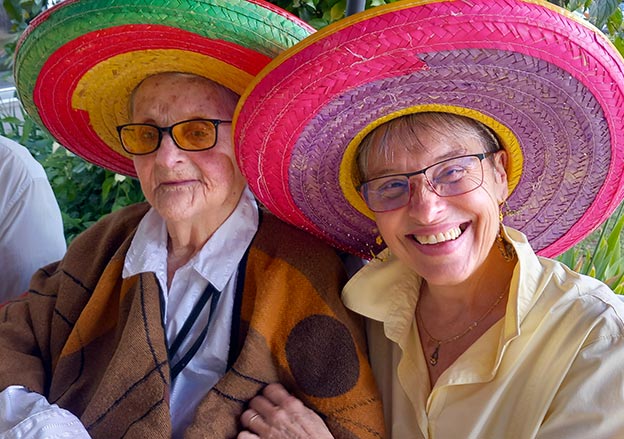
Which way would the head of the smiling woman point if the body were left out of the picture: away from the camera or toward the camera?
toward the camera

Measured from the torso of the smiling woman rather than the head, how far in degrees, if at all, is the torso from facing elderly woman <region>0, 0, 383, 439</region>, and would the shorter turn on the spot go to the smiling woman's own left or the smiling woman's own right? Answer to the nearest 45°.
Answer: approximately 45° to the smiling woman's own right

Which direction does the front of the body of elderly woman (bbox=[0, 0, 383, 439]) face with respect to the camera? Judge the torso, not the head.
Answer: toward the camera

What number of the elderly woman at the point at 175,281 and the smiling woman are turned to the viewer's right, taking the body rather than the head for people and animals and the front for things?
0

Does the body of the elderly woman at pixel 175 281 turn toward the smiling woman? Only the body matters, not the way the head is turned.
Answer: no

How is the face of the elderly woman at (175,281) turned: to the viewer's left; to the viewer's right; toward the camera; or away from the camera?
toward the camera
